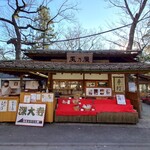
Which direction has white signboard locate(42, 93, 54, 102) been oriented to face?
toward the camera

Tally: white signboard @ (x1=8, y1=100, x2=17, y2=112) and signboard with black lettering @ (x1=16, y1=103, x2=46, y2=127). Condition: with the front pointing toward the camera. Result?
2

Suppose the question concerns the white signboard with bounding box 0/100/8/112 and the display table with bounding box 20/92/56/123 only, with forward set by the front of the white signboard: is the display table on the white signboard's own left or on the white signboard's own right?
on the white signboard's own left

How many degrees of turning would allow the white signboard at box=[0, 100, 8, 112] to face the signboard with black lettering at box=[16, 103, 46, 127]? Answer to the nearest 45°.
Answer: approximately 45° to its left

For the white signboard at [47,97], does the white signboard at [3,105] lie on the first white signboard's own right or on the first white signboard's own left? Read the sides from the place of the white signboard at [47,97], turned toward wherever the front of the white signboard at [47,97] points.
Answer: on the first white signboard's own right

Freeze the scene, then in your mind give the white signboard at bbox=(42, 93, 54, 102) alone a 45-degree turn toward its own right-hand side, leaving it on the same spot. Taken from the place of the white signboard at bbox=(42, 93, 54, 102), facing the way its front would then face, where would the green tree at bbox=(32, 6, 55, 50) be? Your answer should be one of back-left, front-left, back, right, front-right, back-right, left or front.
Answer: back-right

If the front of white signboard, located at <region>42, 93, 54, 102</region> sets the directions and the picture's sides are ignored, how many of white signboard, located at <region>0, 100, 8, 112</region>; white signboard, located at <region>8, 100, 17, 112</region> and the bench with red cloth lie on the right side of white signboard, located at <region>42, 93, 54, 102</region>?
2

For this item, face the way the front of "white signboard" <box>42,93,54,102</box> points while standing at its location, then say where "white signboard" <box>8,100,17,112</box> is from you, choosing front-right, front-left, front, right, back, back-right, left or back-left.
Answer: right

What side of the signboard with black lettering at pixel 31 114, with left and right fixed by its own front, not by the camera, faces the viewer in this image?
front

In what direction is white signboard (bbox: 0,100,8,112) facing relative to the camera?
toward the camera

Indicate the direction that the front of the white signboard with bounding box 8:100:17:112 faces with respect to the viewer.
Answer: facing the viewer

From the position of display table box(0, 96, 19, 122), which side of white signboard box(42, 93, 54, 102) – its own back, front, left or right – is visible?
right
